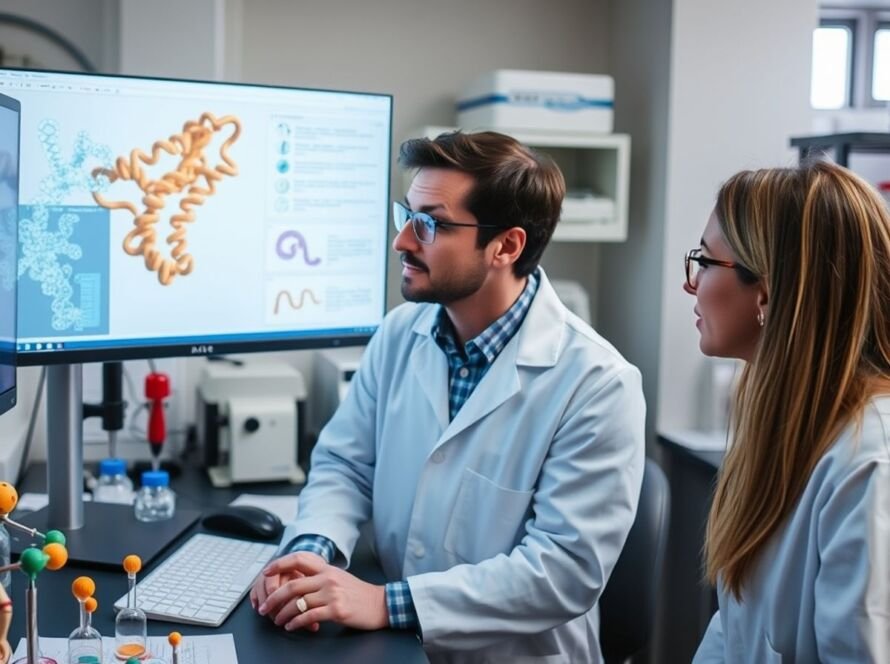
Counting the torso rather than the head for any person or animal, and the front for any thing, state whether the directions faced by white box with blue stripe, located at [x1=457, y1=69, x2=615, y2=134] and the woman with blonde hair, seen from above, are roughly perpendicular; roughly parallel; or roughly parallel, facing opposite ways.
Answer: roughly perpendicular

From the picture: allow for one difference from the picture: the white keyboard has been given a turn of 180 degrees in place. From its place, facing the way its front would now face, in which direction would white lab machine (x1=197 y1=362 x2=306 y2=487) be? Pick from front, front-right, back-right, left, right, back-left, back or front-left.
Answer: front-right

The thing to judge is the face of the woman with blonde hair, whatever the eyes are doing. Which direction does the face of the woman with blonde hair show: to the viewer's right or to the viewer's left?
to the viewer's left

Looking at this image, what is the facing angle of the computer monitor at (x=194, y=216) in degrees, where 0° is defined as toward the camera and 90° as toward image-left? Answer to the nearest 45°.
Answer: approximately 315°

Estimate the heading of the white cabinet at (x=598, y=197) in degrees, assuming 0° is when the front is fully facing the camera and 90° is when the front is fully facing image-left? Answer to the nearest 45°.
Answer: approximately 0°
